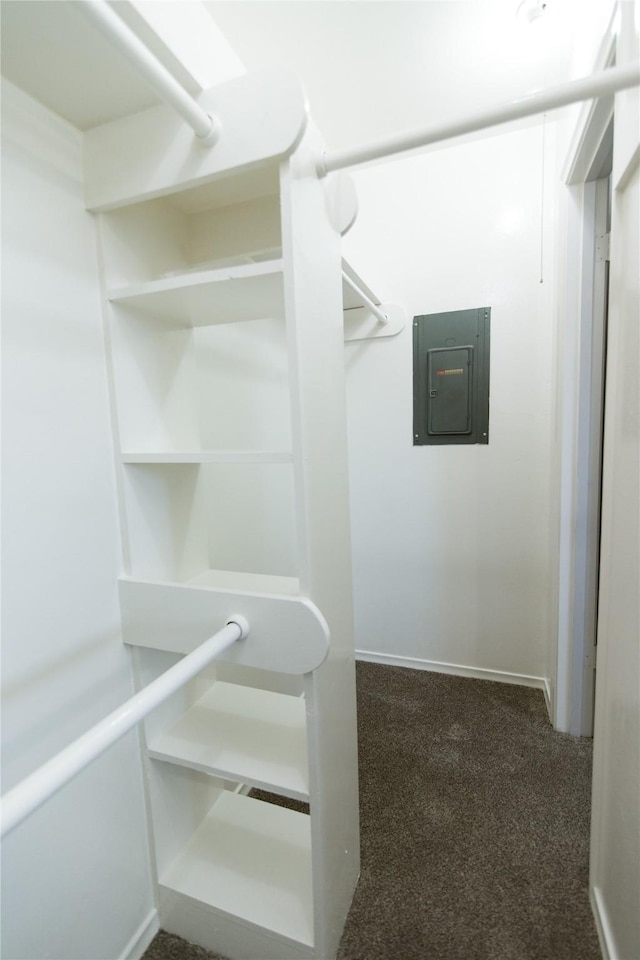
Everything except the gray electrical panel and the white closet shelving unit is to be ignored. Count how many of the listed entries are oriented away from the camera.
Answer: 0

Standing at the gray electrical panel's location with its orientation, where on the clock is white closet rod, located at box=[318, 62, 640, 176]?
The white closet rod is roughly at 12 o'clock from the gray electrical panel.

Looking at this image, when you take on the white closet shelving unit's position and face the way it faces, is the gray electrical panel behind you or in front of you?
behind

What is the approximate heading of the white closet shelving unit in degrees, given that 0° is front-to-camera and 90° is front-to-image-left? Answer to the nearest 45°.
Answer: approximately 45°

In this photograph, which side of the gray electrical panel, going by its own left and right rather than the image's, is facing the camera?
front

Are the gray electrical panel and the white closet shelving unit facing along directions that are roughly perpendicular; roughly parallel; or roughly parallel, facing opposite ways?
roughly parallel

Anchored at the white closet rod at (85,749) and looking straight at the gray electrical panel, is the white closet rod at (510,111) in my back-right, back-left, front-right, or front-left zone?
front-right

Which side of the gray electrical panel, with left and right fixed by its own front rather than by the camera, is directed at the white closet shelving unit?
front

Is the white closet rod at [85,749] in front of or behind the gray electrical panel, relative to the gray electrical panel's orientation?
in front
